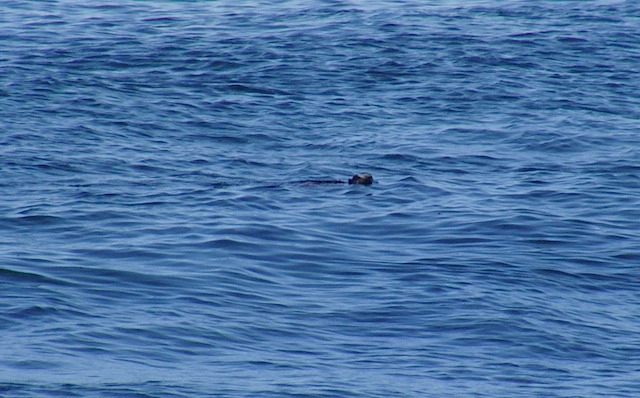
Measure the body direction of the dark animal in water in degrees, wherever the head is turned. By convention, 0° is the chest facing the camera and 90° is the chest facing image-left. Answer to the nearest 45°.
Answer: approximately 270°
